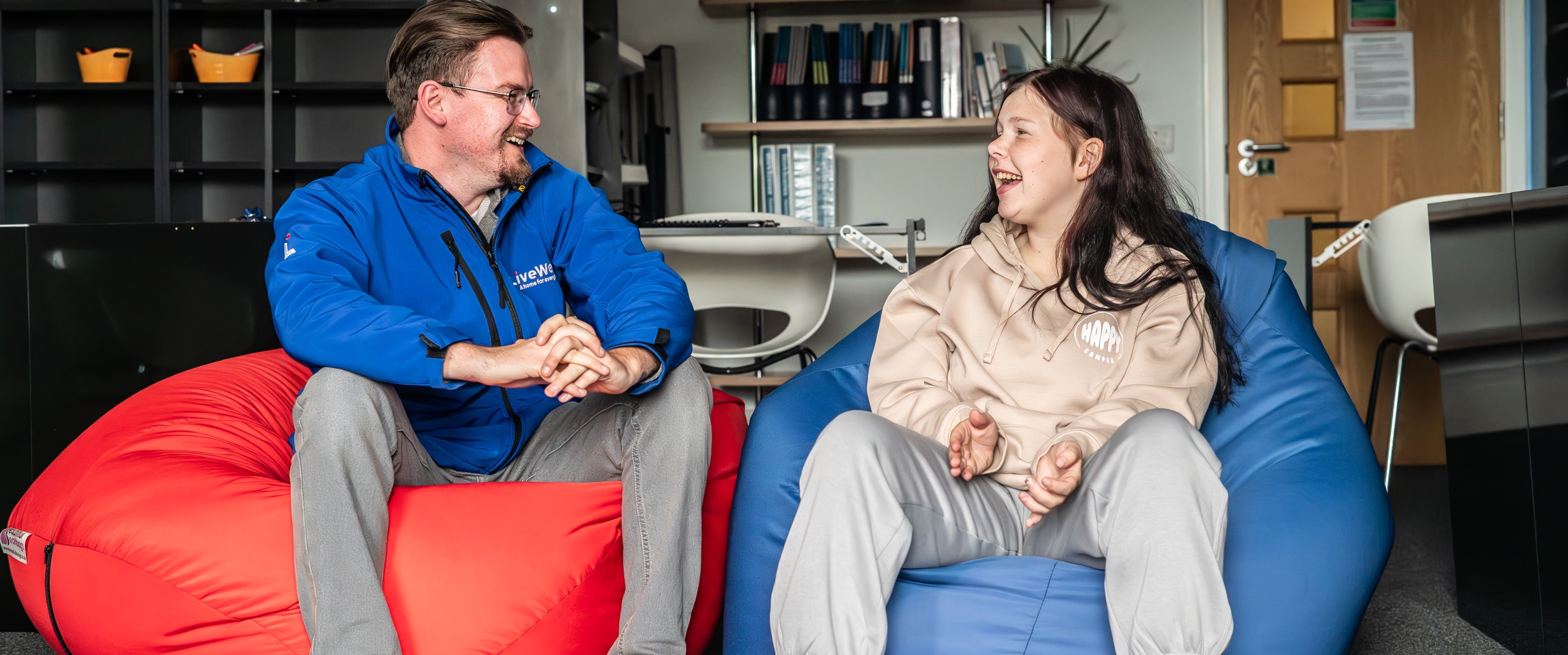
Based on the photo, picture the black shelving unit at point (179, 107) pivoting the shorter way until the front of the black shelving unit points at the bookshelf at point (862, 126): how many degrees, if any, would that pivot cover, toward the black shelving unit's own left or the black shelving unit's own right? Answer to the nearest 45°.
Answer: approximately 90° to the black shelving unit's own left

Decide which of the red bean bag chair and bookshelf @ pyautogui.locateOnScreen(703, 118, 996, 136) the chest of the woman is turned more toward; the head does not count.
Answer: the red bean bag chair

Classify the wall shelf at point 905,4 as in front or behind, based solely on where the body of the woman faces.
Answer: behind

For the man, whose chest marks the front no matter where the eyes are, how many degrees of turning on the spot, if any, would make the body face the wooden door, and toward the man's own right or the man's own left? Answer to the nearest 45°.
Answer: approximately 135° to the man's own left

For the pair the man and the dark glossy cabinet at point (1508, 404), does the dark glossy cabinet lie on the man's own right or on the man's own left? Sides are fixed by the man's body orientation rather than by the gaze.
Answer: on the man's own left

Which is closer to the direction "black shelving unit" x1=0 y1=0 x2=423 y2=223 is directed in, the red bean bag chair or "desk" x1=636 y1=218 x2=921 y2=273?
the red bean bag chair

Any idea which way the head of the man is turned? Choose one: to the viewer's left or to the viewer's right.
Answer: to the viewer's right

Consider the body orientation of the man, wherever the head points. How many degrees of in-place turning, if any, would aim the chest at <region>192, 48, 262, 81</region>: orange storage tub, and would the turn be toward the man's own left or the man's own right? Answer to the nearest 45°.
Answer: approximately 180°

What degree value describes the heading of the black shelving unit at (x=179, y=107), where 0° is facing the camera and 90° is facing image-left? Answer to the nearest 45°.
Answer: approximately 0°

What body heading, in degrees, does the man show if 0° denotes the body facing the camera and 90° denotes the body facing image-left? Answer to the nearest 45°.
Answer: approximately 0°
